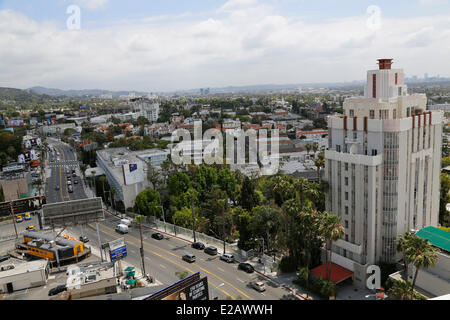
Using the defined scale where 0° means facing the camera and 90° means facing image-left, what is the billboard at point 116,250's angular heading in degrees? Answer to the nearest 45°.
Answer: approximately 315°

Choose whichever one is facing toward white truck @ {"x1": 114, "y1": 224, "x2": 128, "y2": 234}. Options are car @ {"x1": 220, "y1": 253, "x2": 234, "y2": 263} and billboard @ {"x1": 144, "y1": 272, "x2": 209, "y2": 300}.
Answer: the car

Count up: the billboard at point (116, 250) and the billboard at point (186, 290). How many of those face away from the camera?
0

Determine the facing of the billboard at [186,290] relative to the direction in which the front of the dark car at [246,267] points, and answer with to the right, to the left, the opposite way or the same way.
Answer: the opposite way

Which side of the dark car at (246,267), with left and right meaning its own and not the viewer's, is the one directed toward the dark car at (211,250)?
front

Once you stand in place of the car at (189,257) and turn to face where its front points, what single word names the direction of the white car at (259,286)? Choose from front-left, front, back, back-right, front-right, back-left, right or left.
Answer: back

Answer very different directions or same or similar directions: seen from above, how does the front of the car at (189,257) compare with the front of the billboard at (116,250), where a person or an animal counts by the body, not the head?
very different directions

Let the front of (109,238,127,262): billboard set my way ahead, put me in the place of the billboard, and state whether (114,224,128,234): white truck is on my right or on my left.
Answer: on my left

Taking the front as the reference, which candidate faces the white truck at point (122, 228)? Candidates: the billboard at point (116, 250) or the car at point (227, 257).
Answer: the car

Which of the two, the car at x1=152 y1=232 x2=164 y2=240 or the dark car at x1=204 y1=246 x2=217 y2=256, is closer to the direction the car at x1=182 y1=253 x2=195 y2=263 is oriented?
the car
